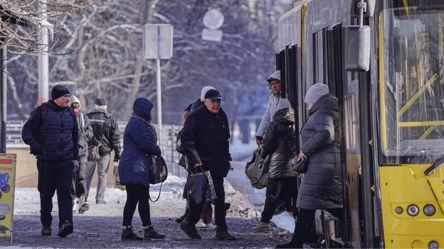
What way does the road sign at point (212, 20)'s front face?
away from the camera

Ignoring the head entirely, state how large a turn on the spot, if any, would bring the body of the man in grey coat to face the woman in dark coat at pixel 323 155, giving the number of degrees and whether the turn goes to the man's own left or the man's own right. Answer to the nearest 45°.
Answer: approximately 45° to the man's own left

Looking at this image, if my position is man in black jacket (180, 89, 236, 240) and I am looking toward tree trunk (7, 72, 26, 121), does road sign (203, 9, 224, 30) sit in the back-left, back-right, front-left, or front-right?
front-right

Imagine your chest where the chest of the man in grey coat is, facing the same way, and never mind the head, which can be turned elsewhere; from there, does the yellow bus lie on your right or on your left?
on your left

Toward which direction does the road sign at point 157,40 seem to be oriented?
away from the camera

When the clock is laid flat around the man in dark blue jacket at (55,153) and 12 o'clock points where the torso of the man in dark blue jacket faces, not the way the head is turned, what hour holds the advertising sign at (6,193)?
The advertising sign is roughly at 3 o'clock from the man in dark blue jacket.

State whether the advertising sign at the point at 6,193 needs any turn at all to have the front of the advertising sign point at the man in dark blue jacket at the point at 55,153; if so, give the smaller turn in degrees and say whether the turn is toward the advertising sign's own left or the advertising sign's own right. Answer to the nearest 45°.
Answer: approximately 135° to the advertising sign's own left

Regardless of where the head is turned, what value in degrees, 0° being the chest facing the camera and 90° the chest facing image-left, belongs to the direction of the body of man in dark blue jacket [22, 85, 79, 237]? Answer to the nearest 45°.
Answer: approximately 315°

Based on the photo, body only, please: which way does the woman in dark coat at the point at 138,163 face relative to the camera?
to the viewer's right

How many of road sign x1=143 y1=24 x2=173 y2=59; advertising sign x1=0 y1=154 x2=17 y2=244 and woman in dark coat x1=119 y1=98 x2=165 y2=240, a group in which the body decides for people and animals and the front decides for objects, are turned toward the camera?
1

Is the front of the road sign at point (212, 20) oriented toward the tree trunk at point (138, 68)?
no

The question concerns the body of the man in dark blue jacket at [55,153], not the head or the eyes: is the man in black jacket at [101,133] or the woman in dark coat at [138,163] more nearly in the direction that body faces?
the woman in dark coat
